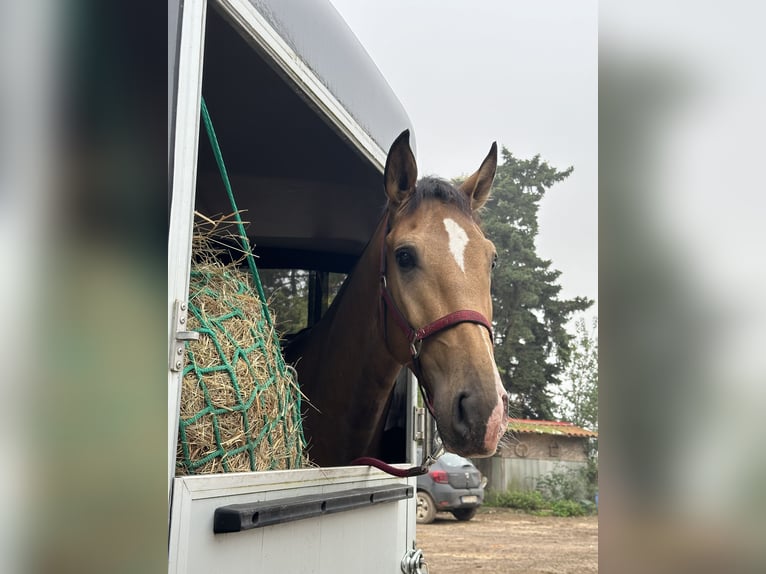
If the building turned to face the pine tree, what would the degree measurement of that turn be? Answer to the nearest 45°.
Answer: approximately 180°

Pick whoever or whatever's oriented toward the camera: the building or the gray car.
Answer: the building

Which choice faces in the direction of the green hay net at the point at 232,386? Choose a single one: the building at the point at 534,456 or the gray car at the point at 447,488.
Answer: the building

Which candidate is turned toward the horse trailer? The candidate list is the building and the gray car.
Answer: the building

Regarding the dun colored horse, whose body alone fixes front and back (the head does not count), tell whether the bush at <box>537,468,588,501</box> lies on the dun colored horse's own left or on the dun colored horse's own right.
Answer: on the dun colored horse's own left

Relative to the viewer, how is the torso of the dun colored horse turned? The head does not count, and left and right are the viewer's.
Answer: facing the viewer and to the right of the viewer

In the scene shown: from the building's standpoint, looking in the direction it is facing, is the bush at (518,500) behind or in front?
in front

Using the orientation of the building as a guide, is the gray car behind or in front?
in front

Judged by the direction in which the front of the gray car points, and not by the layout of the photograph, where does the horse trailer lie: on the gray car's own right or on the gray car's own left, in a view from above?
on the gray car's own left

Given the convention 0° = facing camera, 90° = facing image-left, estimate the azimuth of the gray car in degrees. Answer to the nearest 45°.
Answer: approximately 135°

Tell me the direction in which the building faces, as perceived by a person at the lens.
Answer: facing the viewer

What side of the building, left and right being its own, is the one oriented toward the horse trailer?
front

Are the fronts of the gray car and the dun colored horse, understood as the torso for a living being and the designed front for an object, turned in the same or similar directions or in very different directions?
very different directions

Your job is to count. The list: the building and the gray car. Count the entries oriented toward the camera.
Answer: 1

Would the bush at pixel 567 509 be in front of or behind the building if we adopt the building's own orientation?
in front

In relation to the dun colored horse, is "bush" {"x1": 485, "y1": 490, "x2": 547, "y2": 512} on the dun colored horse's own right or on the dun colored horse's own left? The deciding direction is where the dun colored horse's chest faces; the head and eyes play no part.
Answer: on the dun colored horse's own left
